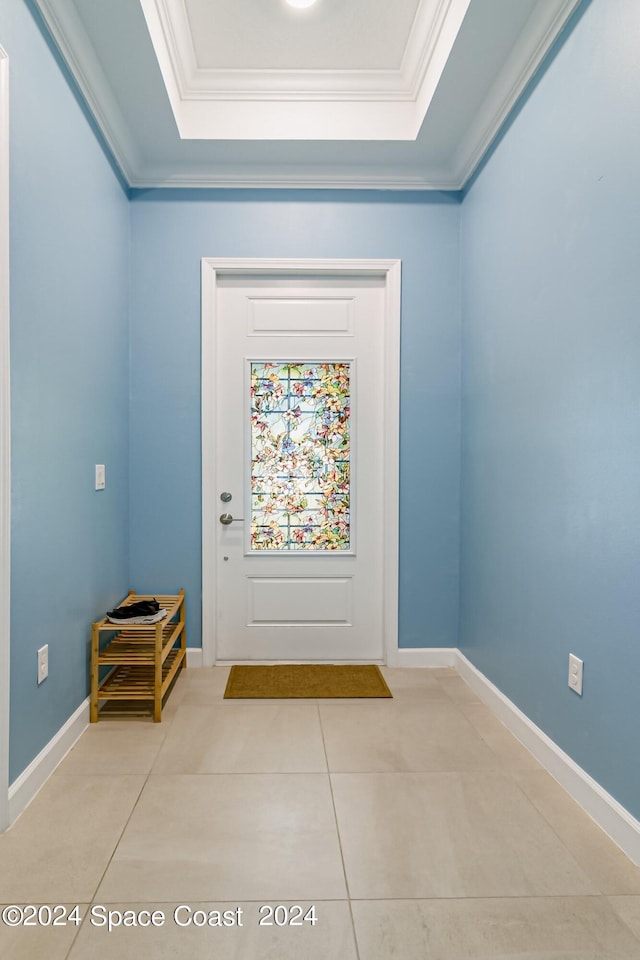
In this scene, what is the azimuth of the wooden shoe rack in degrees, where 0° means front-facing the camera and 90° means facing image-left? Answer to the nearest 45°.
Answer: approximately 270°

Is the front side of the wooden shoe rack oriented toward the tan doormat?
yes

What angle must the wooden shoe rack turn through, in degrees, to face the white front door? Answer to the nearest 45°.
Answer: approximately 45° to its left
